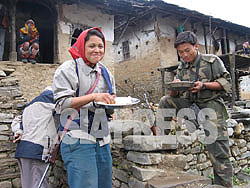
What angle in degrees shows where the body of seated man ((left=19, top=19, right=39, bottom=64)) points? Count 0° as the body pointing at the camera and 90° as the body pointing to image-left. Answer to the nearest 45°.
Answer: approximately 0°

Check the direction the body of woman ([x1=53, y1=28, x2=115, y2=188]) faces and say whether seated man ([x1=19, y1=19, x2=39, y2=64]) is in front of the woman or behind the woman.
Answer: behind

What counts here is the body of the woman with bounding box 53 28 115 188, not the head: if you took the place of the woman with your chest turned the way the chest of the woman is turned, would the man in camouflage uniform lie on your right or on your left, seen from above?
on your left
